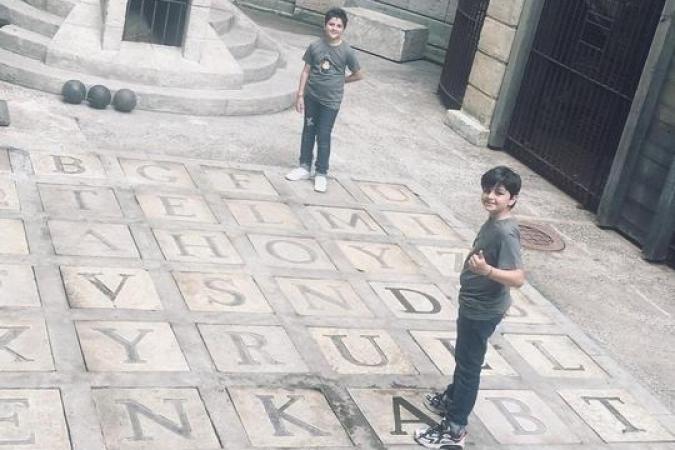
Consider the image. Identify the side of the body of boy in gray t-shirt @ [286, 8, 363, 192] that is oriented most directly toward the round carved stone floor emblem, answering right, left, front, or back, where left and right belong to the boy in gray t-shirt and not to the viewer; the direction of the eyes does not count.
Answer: left

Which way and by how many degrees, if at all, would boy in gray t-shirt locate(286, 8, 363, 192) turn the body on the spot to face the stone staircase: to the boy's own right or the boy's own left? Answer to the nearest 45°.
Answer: approximately 135° to the boy's own right

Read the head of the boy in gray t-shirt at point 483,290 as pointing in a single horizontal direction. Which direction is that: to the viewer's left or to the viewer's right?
to the viewer's left

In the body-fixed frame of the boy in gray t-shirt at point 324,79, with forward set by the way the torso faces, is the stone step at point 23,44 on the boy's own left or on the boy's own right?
on the boy's own right

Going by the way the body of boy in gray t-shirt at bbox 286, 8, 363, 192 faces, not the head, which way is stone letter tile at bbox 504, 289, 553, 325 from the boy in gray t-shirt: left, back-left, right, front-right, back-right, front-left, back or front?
front-left

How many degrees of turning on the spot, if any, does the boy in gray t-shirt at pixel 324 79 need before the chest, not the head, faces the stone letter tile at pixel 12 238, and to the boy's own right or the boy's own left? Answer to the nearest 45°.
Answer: approximately 45° to the boy's own right

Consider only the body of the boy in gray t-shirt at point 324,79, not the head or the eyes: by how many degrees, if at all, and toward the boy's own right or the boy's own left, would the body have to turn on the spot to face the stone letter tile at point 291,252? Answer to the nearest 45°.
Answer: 0° — they already face it

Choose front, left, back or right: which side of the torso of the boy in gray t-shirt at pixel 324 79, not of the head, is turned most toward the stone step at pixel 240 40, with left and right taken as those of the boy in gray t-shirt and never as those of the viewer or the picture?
back

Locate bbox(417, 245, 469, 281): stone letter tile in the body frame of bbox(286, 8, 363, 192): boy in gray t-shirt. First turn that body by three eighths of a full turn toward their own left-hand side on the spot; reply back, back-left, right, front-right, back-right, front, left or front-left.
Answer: right

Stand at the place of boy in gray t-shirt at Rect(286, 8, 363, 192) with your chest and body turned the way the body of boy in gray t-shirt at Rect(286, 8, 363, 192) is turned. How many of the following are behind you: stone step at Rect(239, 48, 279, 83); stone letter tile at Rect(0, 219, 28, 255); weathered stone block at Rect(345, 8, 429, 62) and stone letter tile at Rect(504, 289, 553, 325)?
2

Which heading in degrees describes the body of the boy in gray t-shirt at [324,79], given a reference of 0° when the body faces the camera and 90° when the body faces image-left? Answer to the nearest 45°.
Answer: approximately 0°

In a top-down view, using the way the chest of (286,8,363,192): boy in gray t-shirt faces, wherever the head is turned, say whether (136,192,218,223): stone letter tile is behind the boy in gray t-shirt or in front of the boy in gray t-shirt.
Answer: in front

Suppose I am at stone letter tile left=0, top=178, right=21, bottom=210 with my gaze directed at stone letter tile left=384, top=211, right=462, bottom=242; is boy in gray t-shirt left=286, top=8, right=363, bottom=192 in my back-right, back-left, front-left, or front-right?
front-left

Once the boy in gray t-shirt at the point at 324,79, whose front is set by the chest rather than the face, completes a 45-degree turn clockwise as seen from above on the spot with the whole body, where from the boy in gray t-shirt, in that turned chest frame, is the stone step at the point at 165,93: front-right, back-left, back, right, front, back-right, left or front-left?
right
